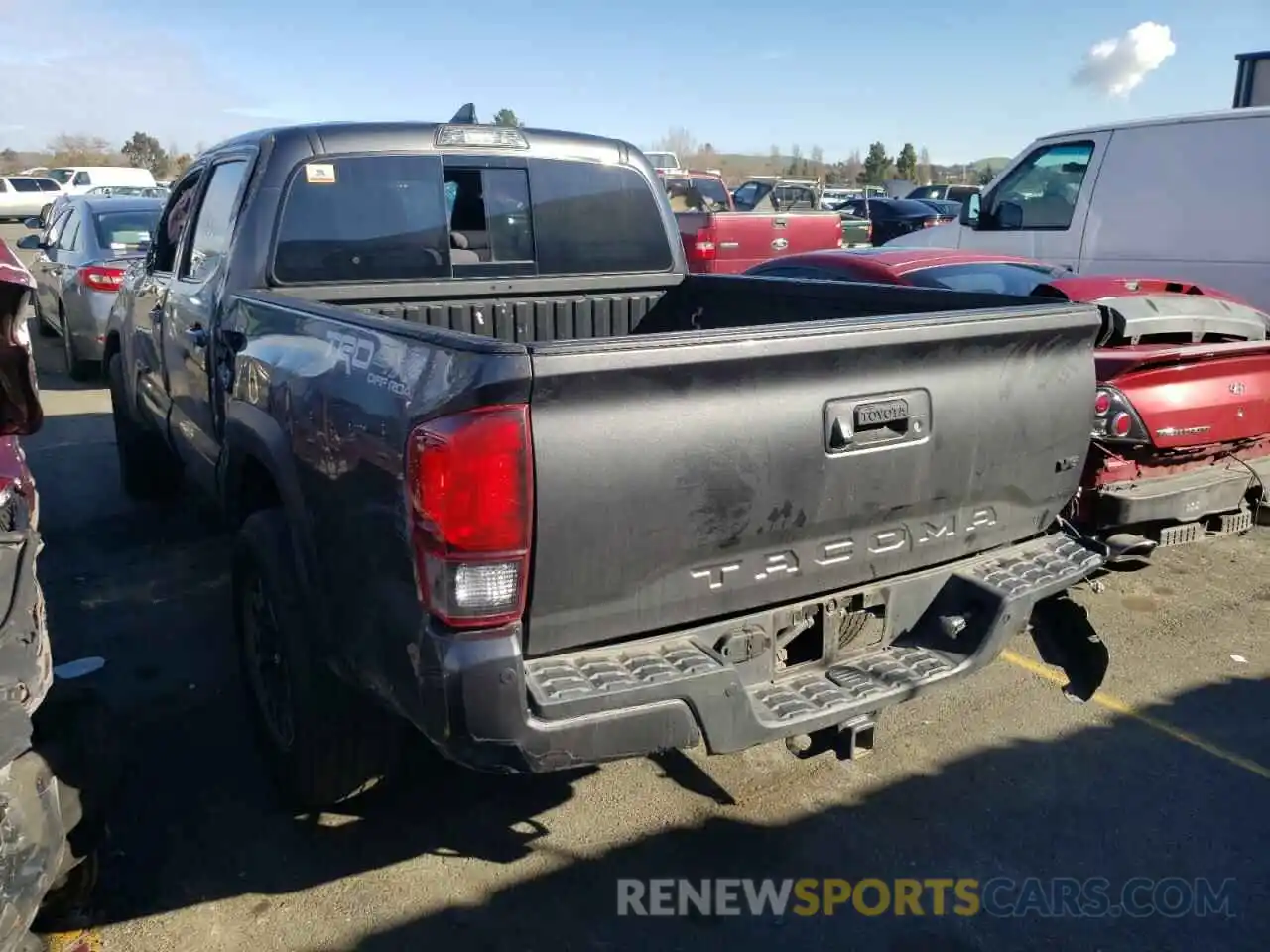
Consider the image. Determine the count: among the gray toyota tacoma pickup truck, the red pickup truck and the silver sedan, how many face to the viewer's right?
0

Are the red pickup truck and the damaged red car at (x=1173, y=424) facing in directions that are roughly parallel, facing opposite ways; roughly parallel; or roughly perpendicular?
roughly parallel

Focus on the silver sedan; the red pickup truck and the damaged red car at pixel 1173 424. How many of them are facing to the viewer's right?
0

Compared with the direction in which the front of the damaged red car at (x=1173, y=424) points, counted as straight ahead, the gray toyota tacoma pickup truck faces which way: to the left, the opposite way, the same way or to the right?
the same way

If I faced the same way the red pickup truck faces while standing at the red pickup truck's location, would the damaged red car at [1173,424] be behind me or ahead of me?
behind

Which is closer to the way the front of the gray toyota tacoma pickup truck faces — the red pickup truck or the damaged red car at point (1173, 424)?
the red pickup truck

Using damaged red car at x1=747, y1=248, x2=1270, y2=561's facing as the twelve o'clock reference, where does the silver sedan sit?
The silver sedan is roughly at 11 o'clock from the damaged red car.

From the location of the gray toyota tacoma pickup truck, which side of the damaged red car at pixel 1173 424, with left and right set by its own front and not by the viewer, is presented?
left

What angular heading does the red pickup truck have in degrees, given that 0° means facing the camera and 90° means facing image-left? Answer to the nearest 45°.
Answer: approximately 135°

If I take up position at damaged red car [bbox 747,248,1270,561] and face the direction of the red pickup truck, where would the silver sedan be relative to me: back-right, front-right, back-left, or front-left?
front-left

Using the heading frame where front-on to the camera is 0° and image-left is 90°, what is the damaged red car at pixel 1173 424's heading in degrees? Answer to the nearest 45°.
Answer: approximately 135°

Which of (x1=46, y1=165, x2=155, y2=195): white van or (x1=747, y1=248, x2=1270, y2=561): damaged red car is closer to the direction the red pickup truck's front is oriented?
the white van

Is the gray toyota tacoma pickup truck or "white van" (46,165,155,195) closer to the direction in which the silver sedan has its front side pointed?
the white van

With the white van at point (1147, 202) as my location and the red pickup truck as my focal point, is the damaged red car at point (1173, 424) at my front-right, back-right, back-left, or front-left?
back-left

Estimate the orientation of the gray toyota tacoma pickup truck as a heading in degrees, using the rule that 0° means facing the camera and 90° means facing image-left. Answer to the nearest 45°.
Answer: approximately 135°

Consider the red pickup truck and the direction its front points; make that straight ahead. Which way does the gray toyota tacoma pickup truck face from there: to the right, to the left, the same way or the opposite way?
the same way
